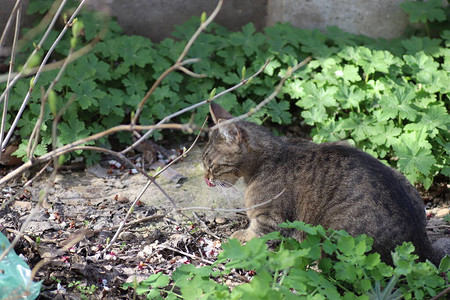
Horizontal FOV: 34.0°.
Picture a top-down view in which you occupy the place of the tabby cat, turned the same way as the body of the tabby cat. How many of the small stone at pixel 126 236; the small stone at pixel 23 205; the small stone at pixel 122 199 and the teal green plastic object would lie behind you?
0

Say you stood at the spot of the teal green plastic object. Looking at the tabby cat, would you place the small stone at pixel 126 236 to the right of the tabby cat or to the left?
left

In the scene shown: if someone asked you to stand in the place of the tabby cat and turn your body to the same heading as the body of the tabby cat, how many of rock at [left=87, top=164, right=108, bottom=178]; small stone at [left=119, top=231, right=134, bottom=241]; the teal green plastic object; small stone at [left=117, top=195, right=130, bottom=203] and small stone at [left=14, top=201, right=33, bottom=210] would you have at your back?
0

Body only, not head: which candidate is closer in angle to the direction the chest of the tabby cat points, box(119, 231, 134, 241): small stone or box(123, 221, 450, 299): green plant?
the small stone

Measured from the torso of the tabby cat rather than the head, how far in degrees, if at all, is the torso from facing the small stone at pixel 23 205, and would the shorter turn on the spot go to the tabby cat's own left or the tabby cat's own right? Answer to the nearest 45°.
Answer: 0° — it already faces it

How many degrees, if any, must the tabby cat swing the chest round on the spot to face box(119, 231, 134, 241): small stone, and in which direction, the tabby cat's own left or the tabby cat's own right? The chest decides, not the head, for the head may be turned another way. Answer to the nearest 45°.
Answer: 0° — it already faces it

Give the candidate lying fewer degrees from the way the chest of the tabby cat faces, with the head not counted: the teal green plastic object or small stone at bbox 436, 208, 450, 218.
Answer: the teal green plastic object

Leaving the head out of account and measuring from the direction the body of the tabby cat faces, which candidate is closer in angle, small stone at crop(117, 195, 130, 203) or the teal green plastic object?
the small stone

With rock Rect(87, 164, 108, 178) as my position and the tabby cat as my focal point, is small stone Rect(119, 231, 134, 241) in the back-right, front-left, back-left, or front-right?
front-right

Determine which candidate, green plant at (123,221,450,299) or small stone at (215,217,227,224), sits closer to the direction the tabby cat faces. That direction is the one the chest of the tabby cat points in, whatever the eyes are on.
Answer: the small stone

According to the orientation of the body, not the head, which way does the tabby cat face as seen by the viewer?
to the viewer's left

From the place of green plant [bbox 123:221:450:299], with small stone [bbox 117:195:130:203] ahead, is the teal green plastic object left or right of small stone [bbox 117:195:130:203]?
left

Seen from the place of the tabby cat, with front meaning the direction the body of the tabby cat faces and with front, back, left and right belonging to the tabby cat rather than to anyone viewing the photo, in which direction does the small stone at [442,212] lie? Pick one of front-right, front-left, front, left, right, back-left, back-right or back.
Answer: back-right

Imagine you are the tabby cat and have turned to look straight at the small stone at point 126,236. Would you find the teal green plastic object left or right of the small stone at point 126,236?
left

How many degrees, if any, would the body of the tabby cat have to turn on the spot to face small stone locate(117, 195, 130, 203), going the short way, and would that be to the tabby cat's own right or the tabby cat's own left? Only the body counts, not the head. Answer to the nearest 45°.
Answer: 0° — it already faces it

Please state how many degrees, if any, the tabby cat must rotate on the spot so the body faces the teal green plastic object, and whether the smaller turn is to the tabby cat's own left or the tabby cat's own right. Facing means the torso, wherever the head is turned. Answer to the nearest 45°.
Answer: approximately 45° to the tabby cat's own left

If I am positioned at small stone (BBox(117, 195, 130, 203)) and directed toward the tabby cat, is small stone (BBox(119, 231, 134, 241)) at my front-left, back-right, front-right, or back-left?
front-right

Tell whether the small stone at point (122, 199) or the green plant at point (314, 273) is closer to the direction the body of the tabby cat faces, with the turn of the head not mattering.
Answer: the small stone
